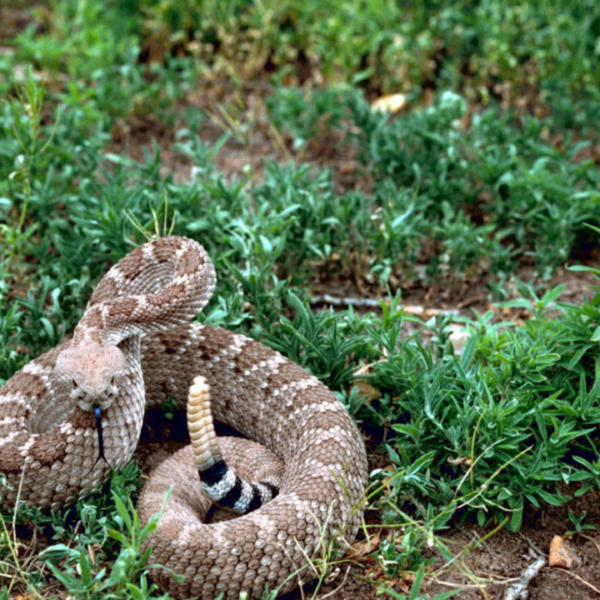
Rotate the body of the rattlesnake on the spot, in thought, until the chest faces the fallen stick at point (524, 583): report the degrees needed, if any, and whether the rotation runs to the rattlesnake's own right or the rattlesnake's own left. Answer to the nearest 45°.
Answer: approximately 45° to the rattlesnake's own left

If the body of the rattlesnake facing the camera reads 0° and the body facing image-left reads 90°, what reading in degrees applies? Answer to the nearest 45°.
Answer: approximately 0°

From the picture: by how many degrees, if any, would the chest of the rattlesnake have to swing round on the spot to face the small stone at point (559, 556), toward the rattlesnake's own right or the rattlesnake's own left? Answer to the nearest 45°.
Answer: approximately 45° to the rattlesnake's own left
